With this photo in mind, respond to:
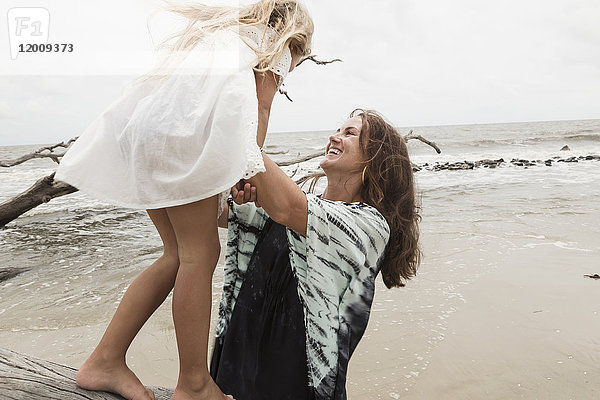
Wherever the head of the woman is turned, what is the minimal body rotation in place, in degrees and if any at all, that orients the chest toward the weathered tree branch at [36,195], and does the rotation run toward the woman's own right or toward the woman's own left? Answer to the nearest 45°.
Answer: approximately 90° to the woman's own right

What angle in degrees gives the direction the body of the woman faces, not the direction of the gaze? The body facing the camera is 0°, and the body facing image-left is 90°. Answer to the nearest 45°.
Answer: approximately 45°

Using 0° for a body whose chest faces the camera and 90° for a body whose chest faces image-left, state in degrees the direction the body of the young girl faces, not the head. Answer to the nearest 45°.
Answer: approximately 270°

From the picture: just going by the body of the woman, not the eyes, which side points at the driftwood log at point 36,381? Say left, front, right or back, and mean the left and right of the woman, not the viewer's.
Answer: front

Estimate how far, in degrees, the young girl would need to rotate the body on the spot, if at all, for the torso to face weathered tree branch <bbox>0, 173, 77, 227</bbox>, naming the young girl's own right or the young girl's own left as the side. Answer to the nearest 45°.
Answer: approximately 90° to the young girl's own left
